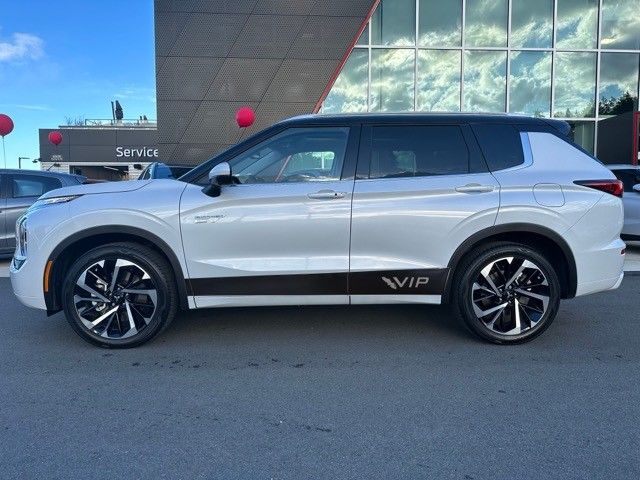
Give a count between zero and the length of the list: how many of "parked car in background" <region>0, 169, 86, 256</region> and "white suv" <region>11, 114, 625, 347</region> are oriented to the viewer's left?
2

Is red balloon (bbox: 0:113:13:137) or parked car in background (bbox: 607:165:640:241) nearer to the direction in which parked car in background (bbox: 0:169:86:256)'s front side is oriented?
the red balloon

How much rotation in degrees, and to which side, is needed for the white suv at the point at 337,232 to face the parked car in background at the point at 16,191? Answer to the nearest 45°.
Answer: approximately 45° to its right

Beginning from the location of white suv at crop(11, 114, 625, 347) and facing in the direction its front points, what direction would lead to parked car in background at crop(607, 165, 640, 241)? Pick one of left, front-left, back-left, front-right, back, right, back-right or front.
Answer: back-right

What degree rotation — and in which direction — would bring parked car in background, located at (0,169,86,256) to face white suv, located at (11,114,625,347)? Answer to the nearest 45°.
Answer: approximately 90° to its left

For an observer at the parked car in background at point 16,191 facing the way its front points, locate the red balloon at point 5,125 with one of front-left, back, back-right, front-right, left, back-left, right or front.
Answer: right

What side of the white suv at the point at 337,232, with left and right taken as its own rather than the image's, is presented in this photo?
left

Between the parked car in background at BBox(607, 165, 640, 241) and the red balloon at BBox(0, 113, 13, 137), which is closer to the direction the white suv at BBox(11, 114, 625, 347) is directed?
the red balloon

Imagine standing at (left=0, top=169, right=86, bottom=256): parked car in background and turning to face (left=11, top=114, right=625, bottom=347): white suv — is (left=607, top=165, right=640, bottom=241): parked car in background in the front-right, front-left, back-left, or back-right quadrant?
front-left

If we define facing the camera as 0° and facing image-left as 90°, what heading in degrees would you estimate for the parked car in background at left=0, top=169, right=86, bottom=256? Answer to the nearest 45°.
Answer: approximately 90°

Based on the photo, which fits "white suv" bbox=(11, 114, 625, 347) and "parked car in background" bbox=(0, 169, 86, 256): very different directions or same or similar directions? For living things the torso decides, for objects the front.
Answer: same or similar directions
